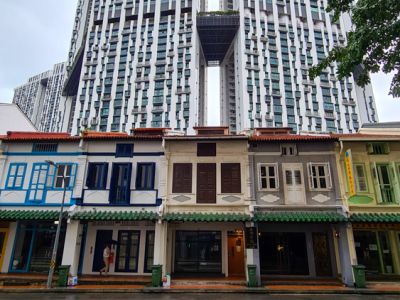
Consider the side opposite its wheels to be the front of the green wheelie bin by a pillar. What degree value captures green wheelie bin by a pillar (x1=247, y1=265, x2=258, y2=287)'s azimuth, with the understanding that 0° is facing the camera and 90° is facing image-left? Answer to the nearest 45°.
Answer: approximately 0°

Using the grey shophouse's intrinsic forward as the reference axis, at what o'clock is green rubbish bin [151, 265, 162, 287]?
The green rubbish bin is roughly at 2 o'clock from the grey shophouse.

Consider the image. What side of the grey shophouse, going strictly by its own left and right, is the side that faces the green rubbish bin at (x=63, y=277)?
right

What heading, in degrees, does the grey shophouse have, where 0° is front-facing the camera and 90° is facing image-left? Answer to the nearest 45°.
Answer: approximately 0°

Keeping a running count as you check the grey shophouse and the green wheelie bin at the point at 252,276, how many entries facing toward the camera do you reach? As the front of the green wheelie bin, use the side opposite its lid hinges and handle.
2

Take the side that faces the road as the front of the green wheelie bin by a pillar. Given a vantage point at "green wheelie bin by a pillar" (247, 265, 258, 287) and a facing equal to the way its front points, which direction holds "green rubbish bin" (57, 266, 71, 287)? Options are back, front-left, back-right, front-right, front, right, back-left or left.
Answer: right

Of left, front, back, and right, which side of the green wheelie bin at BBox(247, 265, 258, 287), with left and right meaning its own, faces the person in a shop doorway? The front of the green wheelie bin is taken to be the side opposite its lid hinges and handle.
right

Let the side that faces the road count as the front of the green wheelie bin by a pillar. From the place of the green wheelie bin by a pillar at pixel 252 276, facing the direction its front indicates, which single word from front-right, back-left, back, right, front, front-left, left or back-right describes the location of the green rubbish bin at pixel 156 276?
right
